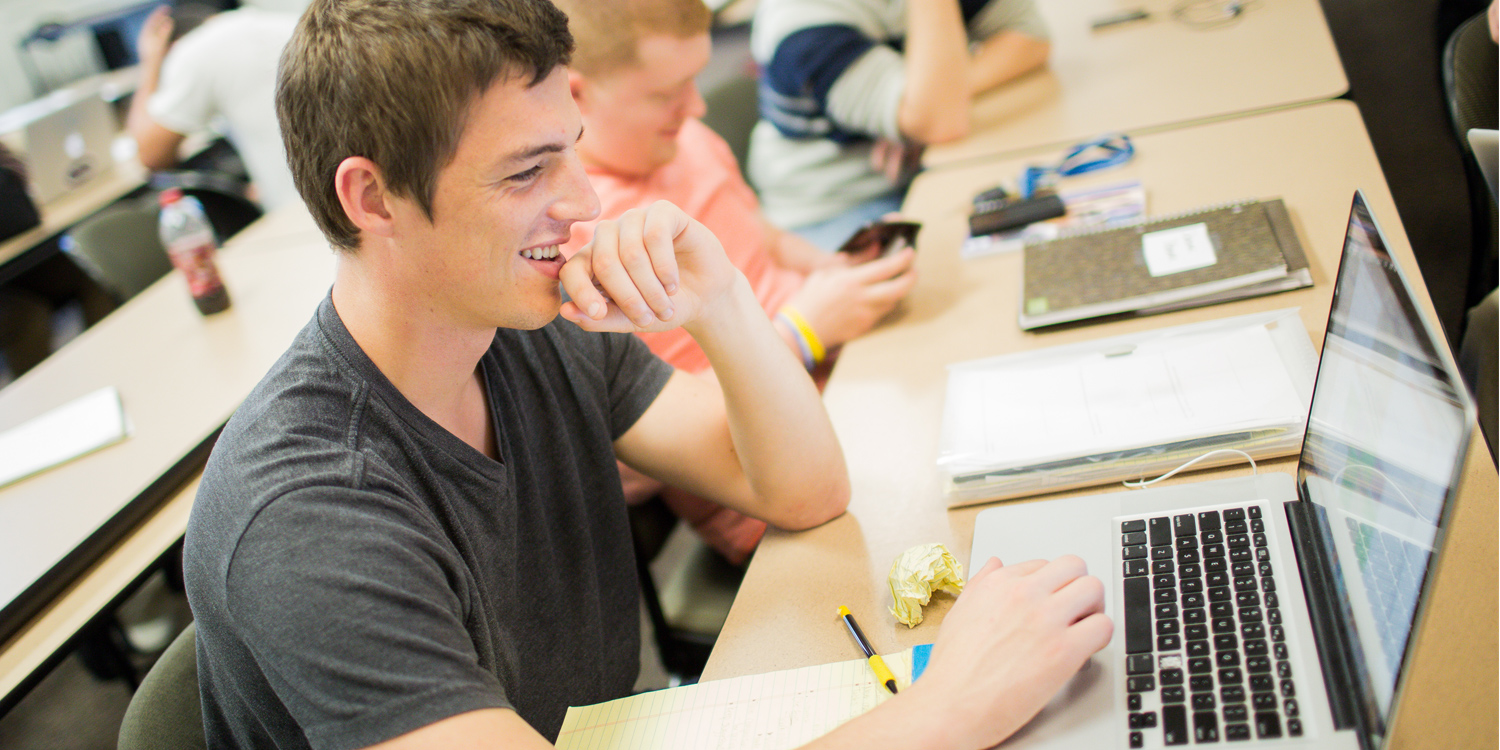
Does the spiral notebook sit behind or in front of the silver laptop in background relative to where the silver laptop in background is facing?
behind

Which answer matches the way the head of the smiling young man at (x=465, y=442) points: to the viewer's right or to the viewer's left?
to the viewer's right

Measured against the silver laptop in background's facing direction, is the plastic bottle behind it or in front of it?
behind

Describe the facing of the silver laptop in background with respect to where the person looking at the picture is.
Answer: facing away from the viewer and to the left of the viewer

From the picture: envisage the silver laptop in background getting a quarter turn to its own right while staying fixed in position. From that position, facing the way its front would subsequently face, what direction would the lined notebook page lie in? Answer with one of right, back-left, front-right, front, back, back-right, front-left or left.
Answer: back-right

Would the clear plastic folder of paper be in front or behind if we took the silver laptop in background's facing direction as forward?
behind
